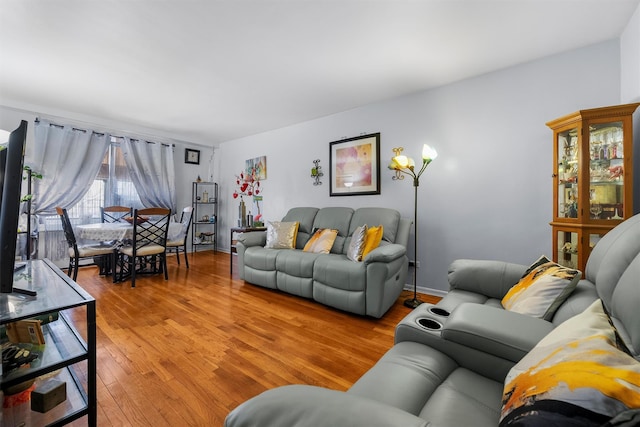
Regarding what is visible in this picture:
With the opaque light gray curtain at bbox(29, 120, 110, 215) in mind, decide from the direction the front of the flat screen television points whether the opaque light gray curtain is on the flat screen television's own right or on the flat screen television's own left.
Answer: on the flat screen television's own left

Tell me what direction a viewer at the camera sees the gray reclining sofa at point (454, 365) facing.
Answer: facing away from the viewer and to the left of the viewer

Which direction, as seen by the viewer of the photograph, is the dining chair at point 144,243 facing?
facing away from the viewer and to the left of the viewer

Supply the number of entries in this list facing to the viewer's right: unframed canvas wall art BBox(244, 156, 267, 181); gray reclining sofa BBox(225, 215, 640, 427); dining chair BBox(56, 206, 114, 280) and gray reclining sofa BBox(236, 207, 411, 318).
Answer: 1

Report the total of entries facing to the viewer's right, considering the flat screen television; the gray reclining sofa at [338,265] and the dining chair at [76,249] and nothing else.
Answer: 2

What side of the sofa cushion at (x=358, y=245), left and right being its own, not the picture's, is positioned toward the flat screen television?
front

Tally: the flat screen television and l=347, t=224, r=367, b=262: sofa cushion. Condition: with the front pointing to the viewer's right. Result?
1

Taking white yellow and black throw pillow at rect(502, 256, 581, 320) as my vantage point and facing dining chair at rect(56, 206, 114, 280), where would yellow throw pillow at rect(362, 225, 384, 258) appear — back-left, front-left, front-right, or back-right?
front-right

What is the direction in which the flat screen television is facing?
to the viewer's right

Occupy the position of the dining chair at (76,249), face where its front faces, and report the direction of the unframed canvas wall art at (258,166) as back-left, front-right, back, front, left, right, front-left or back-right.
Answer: front

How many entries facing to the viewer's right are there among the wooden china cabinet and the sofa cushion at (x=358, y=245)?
0

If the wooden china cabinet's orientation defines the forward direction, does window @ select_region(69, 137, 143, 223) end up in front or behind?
in front

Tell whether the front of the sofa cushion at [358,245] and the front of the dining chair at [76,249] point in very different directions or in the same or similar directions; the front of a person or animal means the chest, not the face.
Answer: very different directions

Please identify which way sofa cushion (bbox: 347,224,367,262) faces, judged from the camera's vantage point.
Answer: facing the viewer and to the left of the viewer
